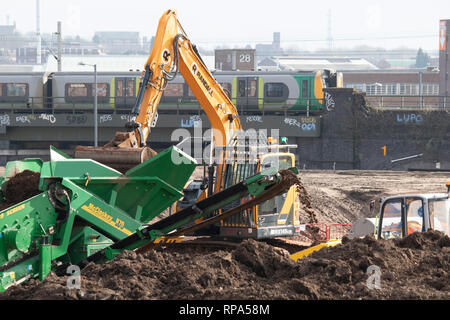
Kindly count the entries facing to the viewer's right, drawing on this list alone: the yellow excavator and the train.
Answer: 1

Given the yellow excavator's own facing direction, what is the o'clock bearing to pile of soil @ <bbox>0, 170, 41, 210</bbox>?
The pile of soil is roughly at 12 o'clock from the yellow excavator.

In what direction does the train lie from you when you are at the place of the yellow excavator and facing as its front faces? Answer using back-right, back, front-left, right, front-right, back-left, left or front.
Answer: back-right

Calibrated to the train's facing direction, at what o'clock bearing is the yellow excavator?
The yellow excavator is roughly at 3 o'clock from the train.

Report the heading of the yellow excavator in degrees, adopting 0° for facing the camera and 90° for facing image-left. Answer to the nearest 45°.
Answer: approximately 45°

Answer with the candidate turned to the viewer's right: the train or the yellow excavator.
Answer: the train

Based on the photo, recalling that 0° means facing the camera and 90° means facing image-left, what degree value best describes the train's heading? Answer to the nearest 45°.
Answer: approximately 270°

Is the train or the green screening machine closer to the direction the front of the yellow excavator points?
the green screening machine

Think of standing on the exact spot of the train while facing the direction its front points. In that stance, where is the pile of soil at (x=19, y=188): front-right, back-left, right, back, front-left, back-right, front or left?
right

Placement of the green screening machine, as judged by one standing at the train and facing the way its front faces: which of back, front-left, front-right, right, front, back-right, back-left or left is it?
right
